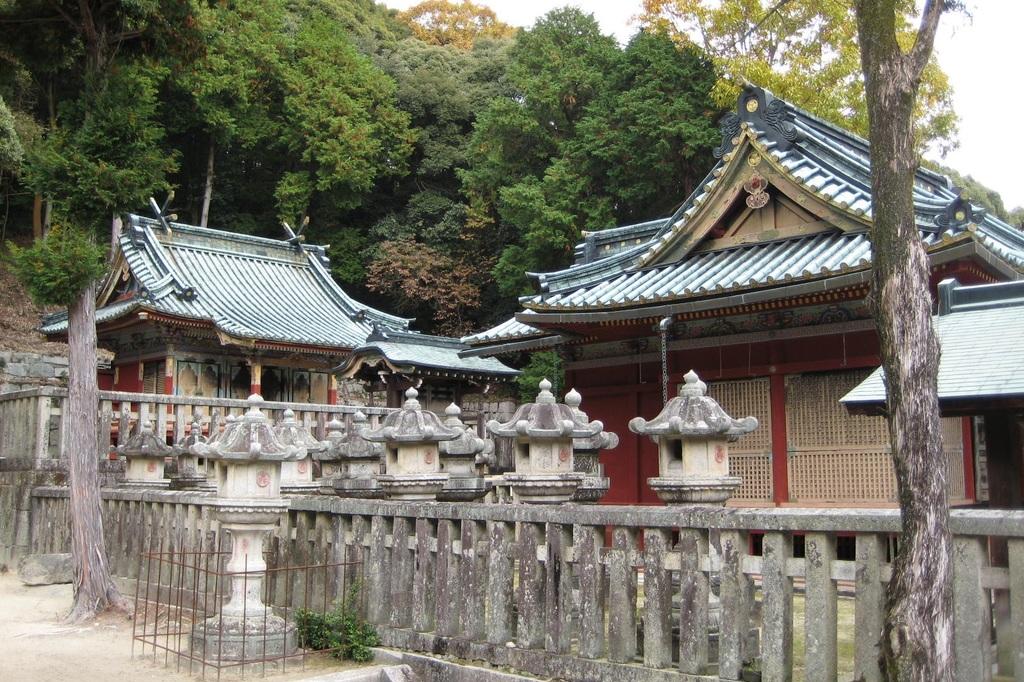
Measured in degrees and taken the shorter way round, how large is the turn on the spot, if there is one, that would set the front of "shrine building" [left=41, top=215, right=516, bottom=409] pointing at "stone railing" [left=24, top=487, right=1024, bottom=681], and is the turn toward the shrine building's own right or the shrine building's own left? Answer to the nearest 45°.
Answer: approximately 45° to the shrine building's own right

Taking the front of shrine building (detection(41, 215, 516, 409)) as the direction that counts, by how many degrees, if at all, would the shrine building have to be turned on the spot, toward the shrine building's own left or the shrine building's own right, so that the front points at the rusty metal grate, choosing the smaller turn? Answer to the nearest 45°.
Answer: approximately 45° to the shrine building's own right

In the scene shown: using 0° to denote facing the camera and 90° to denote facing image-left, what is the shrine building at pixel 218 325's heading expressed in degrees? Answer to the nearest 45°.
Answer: approximately 315°

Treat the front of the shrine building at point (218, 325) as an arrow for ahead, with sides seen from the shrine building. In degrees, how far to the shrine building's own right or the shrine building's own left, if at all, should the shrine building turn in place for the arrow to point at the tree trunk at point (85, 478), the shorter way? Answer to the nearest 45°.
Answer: approximately 45° to the shrine building's own right
